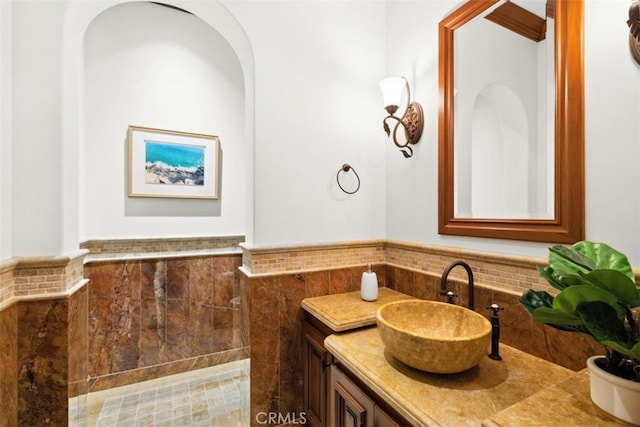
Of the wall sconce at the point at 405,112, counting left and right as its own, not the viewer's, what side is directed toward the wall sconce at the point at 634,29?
left

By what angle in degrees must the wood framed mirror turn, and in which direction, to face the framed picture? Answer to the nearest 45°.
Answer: approximately 45° to its right

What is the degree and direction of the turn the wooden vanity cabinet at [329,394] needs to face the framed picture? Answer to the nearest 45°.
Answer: approximately 90° to its right

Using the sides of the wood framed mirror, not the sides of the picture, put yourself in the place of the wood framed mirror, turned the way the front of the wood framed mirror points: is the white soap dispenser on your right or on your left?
on your right

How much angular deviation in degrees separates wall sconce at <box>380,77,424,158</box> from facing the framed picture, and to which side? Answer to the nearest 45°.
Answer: approximately 45° to its right

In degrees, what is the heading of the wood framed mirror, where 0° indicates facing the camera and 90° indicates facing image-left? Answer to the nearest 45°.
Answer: approximately 45°

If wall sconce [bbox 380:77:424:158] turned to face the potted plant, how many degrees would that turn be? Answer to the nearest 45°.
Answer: approximately 90° to its left

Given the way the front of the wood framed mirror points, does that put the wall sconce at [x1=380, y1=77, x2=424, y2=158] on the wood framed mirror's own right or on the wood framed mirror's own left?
on the wood framed mirror's own right
